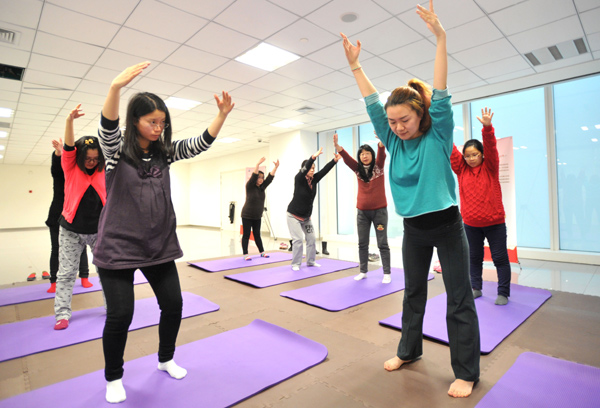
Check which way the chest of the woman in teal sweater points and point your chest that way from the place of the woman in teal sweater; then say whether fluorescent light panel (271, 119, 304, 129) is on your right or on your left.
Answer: on your right

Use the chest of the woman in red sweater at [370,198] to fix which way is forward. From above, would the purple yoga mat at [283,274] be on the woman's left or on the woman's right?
on the woman's right

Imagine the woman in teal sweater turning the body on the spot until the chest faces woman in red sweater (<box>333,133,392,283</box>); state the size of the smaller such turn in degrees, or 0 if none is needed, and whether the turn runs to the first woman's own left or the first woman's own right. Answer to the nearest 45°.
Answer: approximately 135° to the first woman's own right

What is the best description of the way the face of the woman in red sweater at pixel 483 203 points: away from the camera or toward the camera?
toward the camera

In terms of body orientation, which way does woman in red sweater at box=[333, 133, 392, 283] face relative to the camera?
toward the camera

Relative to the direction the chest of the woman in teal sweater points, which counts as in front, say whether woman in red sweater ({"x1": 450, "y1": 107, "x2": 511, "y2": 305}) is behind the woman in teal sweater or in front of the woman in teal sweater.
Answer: behind

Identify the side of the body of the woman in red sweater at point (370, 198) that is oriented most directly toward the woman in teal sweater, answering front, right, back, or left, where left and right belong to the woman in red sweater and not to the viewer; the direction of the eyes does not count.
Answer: front

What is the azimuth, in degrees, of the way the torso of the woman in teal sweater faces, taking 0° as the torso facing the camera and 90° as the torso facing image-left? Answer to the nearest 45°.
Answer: approximately 45°

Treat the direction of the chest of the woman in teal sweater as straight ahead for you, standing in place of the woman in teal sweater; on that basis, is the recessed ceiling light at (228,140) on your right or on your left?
on your right

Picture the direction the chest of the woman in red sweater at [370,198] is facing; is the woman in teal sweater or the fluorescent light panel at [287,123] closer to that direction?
the woman in teal sweater

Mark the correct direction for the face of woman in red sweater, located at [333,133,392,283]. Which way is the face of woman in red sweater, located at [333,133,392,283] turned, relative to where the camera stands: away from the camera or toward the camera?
toward the camera

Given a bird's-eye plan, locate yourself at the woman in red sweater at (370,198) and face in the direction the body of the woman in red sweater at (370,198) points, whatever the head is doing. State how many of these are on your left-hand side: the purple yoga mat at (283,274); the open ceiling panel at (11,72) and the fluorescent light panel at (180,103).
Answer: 0

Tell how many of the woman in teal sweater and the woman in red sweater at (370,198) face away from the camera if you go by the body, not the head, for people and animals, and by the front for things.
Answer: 0

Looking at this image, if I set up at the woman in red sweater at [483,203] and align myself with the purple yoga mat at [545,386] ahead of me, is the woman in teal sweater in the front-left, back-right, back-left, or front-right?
front-right

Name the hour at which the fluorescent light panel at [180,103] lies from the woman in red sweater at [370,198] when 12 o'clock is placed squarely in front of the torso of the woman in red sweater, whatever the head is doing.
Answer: The fluorescent light panel is roughly at 4 o'clock from the woman in red sweater.
